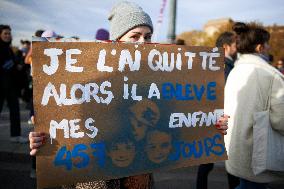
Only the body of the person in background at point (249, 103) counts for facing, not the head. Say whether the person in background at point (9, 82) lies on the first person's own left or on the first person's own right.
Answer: on the first person's own left

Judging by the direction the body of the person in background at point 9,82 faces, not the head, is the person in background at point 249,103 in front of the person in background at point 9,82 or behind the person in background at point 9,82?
in front
